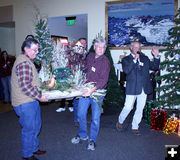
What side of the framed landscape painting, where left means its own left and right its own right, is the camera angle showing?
front

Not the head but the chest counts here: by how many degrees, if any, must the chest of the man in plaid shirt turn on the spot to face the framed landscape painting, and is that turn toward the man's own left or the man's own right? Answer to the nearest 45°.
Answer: approximately 45° to the man's own left

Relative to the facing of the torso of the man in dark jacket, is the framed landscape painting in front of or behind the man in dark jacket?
behind

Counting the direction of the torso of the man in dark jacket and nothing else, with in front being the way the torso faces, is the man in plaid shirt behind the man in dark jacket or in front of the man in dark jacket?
in front

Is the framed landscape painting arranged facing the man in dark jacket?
yes

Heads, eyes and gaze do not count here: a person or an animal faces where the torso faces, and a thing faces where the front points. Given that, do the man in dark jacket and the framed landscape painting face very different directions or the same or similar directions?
same or similar directions

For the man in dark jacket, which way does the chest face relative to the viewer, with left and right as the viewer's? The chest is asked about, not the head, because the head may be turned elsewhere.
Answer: facing the viewer

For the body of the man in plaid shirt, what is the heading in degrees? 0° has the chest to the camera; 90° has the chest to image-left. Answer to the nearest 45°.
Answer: approximately 270°

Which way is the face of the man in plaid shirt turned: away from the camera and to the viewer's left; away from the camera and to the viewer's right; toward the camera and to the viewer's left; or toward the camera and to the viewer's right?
toward the camera and to the viewer's right
